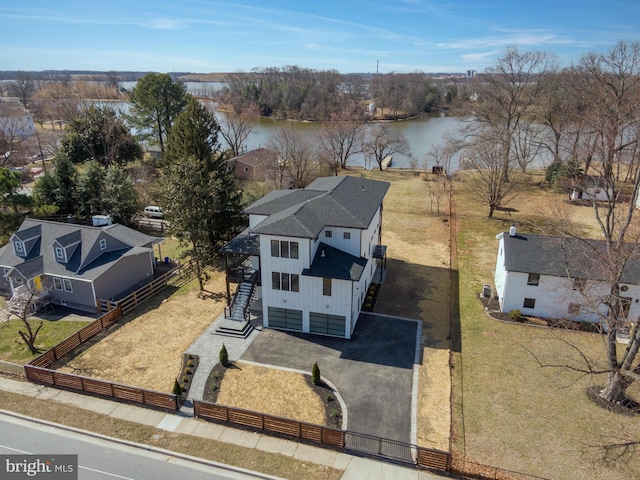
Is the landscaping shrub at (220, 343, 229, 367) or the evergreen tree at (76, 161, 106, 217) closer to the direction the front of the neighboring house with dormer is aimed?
the landscaping shrub

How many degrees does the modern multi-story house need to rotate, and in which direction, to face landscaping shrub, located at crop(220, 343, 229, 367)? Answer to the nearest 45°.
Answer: approximately 45° to its right

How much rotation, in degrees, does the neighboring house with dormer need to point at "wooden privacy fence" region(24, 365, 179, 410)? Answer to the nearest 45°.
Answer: approximately 45° to its left

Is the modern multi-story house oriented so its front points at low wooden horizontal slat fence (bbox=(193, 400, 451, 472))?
yes

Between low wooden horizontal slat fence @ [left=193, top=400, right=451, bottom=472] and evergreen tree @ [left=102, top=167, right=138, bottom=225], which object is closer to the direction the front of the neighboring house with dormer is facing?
the low wooden horizontal slat fence

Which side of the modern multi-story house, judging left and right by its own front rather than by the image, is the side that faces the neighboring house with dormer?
right

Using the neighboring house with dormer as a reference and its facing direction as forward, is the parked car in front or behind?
behind

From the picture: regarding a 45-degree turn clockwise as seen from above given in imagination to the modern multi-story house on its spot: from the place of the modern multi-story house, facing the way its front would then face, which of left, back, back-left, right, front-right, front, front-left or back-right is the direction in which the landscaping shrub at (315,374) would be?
front-left

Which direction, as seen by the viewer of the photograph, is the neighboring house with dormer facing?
facing the viewer and to the left of the viewer

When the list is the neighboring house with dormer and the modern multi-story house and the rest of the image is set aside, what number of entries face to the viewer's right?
0

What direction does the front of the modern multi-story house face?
toward the camera

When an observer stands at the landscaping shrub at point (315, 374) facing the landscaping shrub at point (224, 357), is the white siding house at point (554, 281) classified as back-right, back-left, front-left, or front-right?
back-right

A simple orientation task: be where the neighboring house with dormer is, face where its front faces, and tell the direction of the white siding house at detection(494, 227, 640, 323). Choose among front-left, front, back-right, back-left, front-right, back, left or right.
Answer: left

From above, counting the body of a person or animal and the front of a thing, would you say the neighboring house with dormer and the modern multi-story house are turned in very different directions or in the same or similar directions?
same or similar directions
